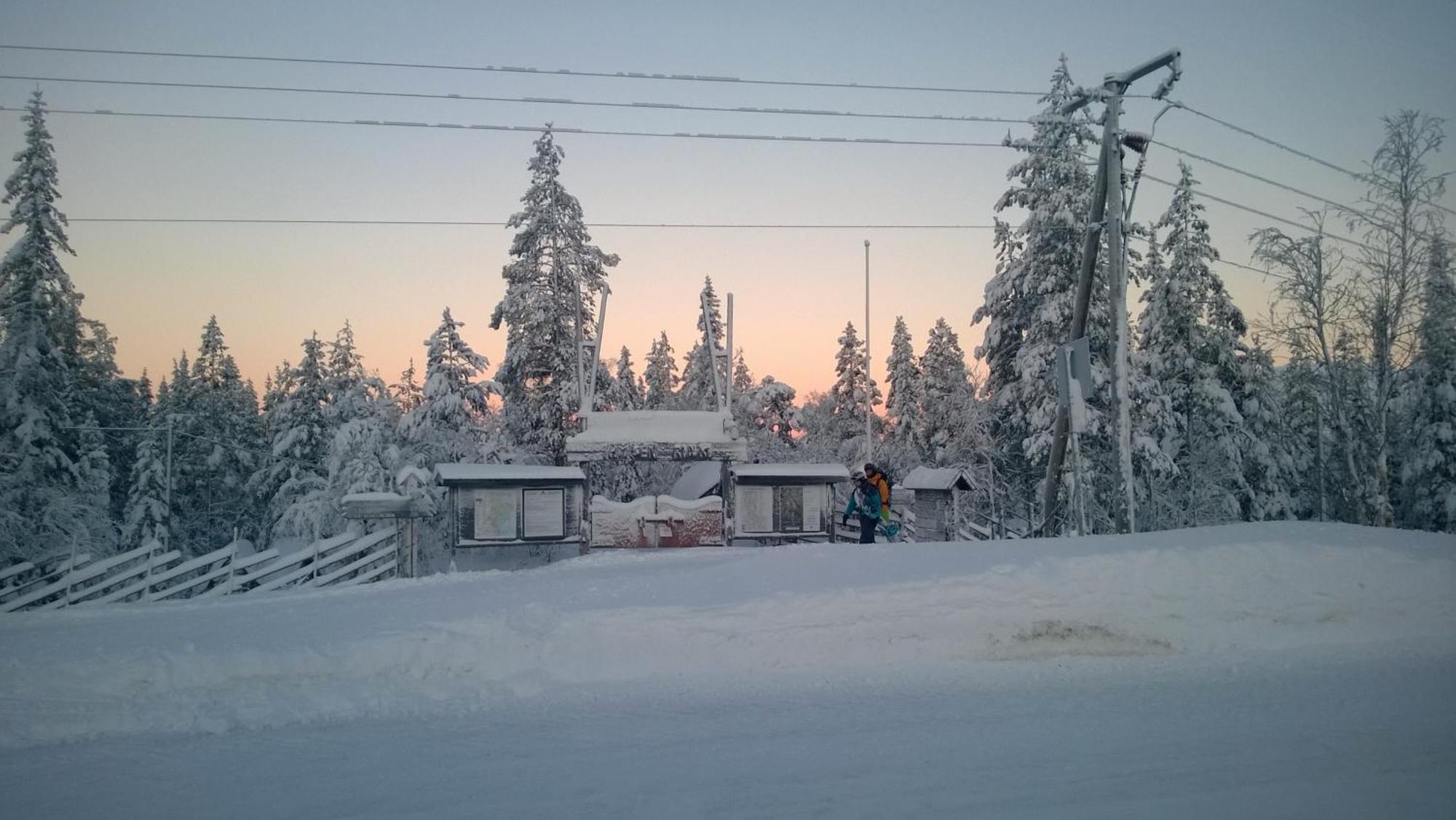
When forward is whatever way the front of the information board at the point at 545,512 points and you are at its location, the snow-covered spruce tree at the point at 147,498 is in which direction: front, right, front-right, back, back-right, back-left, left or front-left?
back-right

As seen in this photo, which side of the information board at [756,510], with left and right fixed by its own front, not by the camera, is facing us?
front

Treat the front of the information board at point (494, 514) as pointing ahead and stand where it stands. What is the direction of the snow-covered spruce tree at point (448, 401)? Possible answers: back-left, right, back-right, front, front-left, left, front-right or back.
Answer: back

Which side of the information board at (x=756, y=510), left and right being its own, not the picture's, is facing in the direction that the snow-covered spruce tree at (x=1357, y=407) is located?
left

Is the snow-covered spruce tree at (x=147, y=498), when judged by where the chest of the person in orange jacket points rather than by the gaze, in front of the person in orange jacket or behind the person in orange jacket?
in front

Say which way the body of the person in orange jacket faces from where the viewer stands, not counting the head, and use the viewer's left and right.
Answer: facing to the left of the viewer

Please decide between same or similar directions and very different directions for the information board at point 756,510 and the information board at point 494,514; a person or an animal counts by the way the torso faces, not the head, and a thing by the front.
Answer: same or similar directions

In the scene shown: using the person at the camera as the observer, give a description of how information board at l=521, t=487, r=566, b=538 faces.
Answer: facing the viewer

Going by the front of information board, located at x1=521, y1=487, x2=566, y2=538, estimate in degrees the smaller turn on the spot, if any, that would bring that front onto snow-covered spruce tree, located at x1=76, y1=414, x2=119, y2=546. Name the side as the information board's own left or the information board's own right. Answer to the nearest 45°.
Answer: approximately 135° to the information board's own right

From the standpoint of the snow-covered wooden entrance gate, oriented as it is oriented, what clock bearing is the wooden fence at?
The wooden fence is roughly at 2 o'clock from the snow-covered wooden entrance gate.

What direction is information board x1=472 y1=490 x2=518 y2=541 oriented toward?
toward the camera

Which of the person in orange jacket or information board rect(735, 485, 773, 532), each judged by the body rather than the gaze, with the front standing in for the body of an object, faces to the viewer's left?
the person in orange jacket

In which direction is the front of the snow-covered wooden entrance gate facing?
toward the camera

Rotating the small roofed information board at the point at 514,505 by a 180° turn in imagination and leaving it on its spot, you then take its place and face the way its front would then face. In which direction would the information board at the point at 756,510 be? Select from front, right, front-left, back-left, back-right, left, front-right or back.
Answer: right

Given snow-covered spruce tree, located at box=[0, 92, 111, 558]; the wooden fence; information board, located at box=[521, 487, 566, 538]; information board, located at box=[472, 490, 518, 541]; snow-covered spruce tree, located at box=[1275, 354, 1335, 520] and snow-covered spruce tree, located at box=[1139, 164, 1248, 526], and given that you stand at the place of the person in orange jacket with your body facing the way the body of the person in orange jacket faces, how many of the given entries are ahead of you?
4

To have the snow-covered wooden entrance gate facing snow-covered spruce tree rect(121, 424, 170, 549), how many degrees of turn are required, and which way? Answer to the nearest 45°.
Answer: approximately 135° to its right

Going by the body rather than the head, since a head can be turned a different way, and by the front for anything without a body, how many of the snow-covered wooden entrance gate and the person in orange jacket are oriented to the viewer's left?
1

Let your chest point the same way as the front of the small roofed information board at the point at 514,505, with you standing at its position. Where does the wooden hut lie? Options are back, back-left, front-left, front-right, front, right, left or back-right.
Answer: left

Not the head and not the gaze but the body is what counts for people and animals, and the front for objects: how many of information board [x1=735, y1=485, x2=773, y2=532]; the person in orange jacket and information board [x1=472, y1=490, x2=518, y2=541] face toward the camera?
2
